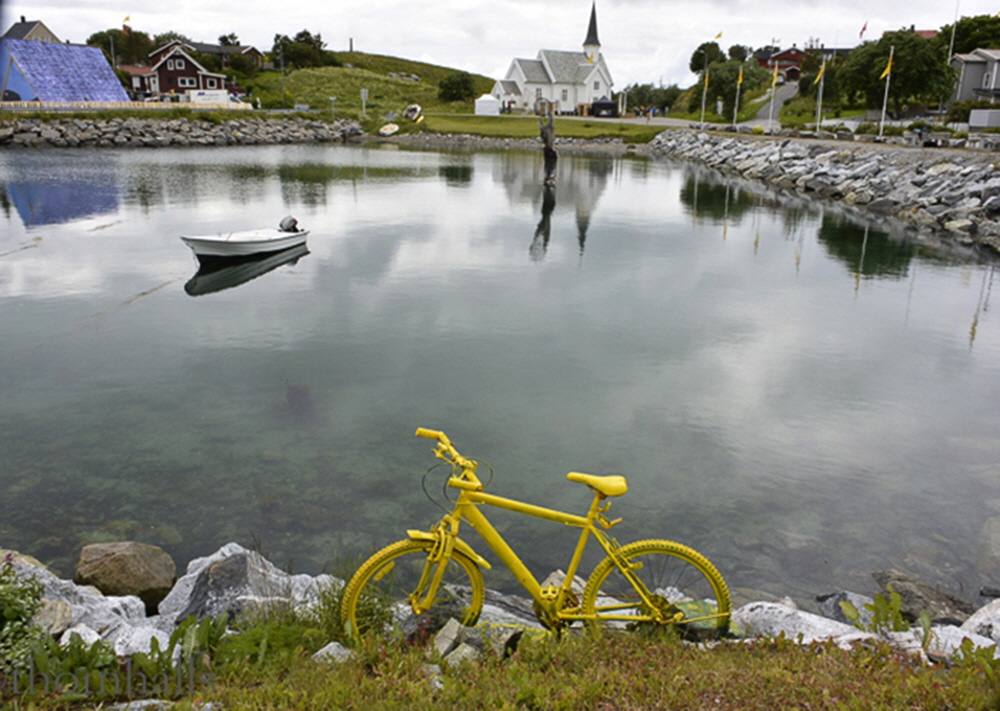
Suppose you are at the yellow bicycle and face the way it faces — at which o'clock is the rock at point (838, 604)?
The rock is roughly at 5 o'clock from the yellow bicycle.

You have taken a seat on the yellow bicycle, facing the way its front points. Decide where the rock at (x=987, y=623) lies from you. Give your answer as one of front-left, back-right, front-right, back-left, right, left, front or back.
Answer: back

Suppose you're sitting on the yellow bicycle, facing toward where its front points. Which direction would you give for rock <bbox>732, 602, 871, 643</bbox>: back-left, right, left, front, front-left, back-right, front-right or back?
back

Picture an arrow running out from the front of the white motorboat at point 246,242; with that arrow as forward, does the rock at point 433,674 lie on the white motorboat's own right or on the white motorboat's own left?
on the white motorboat's own left

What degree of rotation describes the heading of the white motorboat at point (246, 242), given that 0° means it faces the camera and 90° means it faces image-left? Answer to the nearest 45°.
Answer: approximately 45°

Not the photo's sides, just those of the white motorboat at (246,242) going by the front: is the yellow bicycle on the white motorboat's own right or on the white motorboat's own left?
on the white motorboat's own left

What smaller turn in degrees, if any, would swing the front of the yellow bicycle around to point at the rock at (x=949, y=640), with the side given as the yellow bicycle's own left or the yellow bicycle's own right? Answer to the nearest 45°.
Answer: approximately 180°

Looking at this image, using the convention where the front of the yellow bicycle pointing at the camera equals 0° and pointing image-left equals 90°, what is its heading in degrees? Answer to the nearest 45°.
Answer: approximately 90°

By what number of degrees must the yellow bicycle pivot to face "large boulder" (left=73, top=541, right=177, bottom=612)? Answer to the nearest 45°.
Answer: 0° — it already faces it
